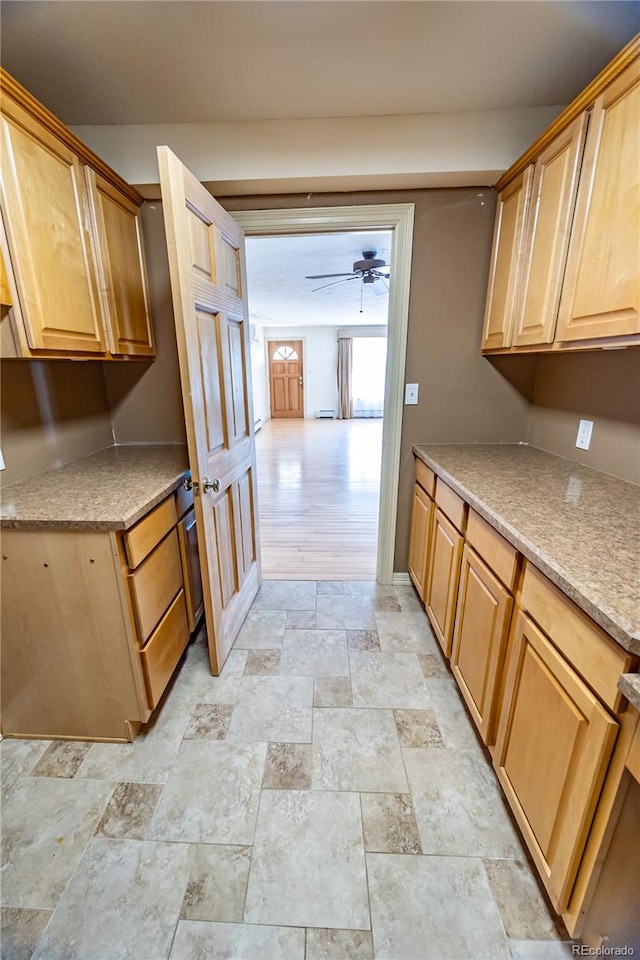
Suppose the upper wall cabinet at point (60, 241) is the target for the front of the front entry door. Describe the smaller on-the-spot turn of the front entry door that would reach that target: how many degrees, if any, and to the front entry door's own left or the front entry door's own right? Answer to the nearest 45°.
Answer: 0° — it already faces it

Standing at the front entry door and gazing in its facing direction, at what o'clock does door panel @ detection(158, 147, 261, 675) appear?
The door panel is roughly at 12 o'clock from the front entry door.

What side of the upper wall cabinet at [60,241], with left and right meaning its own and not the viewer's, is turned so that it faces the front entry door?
left

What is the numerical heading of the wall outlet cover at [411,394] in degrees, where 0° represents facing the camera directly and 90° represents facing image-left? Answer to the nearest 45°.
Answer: approximately 0°

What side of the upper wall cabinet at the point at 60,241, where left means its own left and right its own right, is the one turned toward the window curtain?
left

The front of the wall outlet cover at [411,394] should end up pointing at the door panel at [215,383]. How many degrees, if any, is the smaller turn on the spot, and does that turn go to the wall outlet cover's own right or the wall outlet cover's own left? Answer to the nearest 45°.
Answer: approximately 45° to the wall outlet cover's own right

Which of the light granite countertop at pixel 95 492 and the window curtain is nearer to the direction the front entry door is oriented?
the light granite countertop

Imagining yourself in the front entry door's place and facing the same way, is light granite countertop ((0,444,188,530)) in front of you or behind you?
in front

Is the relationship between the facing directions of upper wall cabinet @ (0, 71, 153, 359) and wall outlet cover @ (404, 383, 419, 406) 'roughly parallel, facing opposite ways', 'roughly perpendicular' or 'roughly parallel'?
roughly perpendicular

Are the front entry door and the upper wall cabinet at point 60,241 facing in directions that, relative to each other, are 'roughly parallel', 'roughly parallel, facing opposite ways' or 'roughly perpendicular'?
roughly perpendicular

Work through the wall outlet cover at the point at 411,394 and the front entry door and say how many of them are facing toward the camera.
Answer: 2
